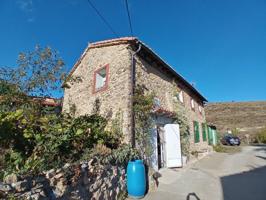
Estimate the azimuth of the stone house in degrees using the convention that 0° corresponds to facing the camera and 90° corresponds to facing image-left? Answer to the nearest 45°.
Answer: approximately 315°

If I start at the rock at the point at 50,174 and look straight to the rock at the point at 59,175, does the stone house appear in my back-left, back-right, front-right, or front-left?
front-left

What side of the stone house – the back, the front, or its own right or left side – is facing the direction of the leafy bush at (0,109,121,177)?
right

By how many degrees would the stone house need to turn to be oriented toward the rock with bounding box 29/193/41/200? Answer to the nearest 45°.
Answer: approximately 45° to its right

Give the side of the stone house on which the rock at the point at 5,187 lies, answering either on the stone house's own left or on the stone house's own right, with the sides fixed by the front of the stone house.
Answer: on the stone house's own right

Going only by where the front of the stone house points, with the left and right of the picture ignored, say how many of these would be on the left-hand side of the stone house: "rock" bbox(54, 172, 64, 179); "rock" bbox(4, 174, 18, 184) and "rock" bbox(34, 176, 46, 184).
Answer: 0

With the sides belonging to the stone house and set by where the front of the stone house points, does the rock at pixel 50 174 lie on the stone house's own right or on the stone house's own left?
on the stone house's own right

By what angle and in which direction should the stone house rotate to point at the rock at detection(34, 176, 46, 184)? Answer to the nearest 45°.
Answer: approximately 45° to its right
